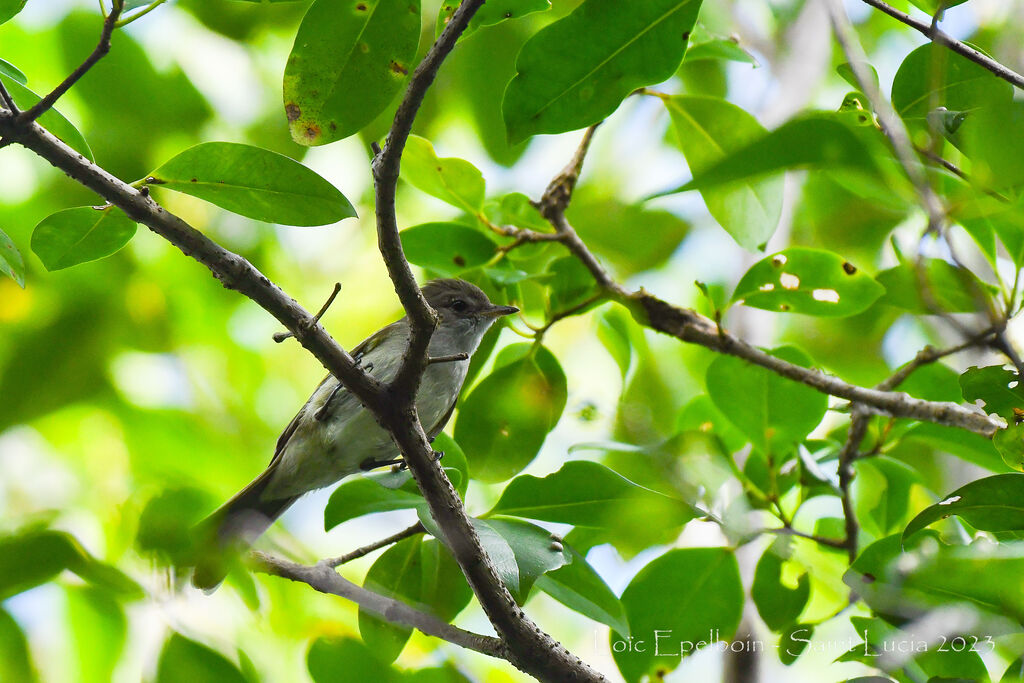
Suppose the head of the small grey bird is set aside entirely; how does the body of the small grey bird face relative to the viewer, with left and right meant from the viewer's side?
facing to the right of the viewer

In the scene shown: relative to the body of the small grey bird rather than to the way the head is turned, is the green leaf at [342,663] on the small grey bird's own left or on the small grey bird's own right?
on the small grey bird's own right

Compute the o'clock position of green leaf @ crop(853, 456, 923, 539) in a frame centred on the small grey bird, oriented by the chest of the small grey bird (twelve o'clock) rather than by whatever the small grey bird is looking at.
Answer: The green leaf is roughly at 11 o'clock from the small grey bird.

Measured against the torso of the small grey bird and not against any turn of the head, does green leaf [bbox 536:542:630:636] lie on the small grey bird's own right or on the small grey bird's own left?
on the small grey bird's own right

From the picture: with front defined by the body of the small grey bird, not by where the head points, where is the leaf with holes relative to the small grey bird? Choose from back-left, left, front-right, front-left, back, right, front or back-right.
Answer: front-right

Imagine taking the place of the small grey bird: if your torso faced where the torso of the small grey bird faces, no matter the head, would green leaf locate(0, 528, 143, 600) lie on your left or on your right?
on your right

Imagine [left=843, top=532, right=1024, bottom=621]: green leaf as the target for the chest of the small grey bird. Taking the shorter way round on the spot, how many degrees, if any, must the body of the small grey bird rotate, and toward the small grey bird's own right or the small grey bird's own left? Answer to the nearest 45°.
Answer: approximately 45° to the small grey bird's own right
